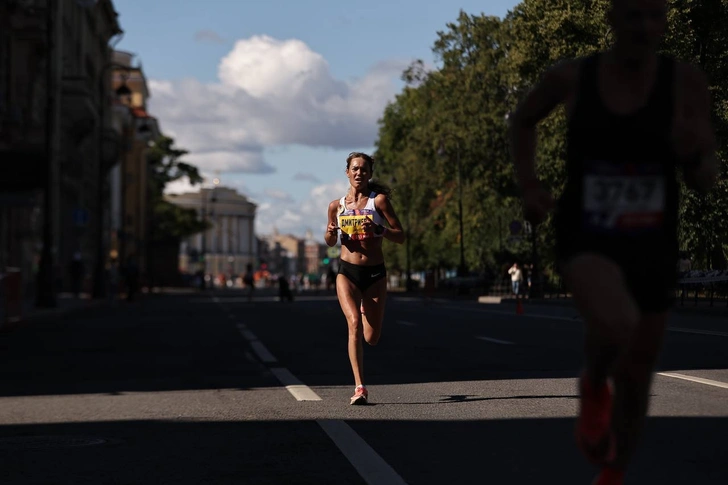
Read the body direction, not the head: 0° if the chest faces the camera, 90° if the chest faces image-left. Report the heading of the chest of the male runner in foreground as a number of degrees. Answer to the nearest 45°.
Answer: approximately 0°
